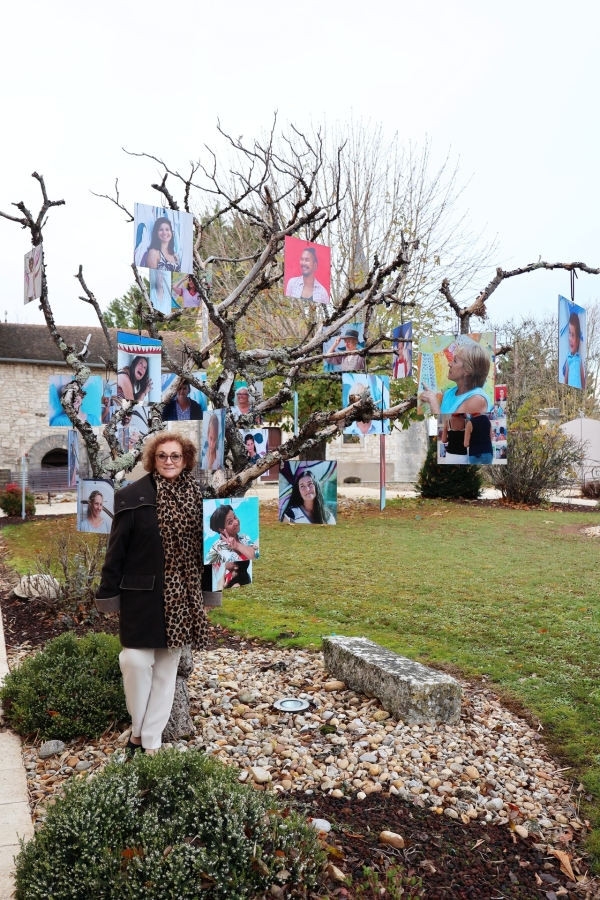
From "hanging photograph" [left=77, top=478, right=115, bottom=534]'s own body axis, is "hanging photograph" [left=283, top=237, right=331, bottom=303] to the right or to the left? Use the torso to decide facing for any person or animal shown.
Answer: on its left

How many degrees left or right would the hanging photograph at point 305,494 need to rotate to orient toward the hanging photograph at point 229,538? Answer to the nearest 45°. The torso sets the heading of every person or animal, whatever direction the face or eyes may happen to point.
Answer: approximately 45° to its right

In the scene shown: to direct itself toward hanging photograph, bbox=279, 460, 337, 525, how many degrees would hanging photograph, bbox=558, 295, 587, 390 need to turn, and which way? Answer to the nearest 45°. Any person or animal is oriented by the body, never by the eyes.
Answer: approximately 135° to its right

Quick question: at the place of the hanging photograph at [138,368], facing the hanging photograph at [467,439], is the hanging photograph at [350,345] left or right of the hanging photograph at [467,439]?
left

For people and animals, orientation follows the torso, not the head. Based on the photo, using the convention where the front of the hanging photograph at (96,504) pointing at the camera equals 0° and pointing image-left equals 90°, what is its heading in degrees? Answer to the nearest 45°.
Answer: approximately 0°
